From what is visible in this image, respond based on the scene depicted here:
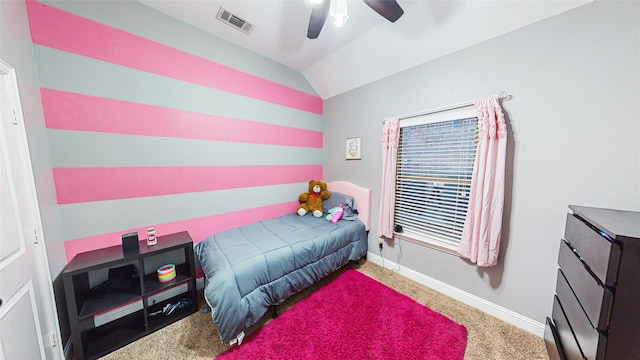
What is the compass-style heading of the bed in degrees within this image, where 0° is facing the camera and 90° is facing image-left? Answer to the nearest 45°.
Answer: approximately 45°

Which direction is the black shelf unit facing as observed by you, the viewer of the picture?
facing the viewer and to the right of the viewer

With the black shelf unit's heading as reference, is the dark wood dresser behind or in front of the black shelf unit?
in front

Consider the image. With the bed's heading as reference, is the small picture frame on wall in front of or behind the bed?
behind

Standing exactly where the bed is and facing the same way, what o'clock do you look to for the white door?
The white door is roughly at 1 o'clock from the bed.

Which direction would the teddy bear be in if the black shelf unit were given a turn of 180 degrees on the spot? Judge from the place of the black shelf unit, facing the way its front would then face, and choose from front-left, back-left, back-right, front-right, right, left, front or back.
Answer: back-right

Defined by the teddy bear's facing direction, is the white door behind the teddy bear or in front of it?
in front

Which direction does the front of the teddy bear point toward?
toward the camera
